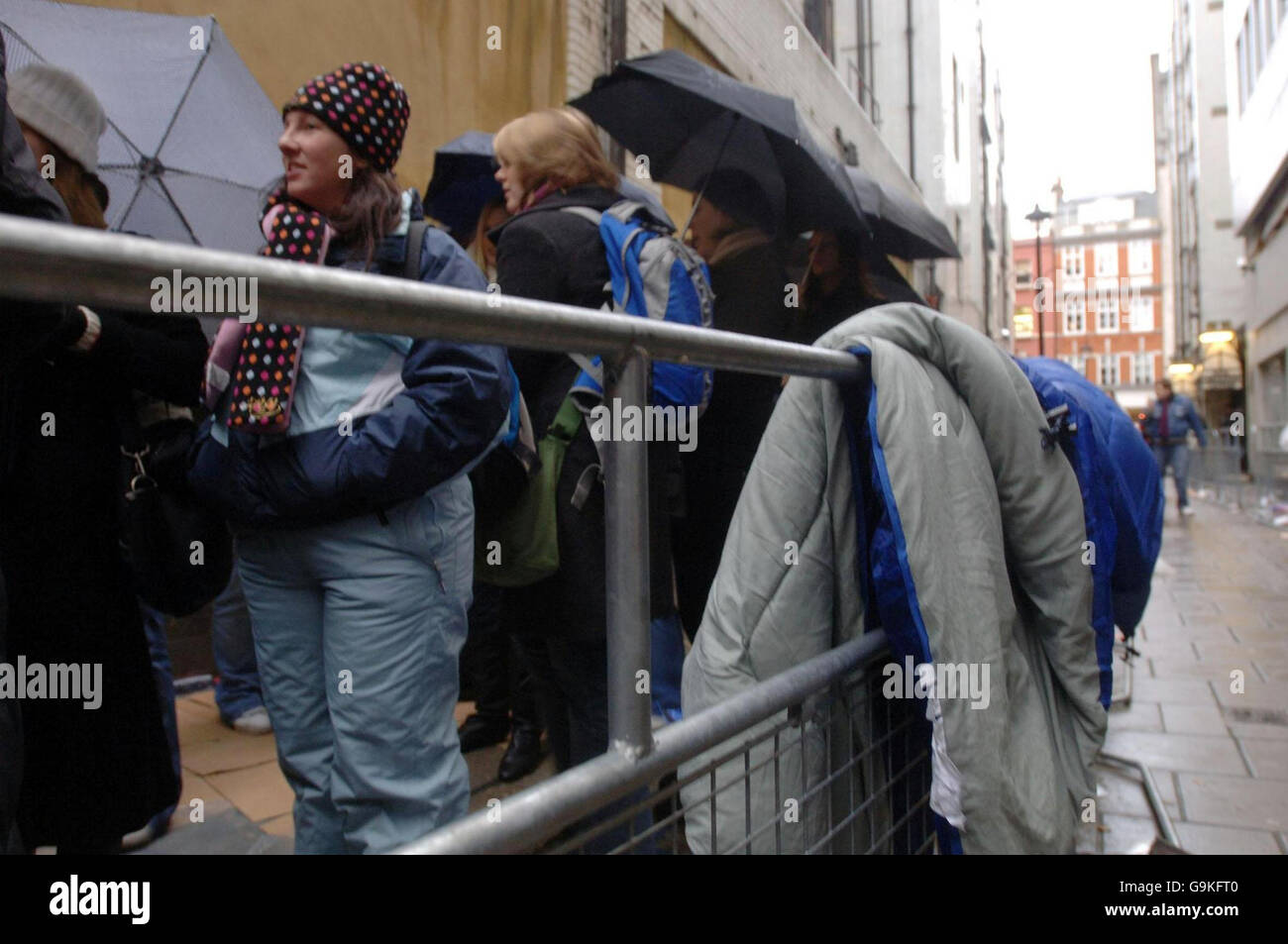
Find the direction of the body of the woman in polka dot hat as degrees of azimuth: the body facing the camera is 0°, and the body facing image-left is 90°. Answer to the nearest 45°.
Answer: approximately 45°

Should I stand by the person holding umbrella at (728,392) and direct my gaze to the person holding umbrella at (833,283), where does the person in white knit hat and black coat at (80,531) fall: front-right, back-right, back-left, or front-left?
back-left

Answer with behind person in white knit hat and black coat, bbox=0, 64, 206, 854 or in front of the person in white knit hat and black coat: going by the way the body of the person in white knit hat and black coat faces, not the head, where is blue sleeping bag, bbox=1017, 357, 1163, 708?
behind

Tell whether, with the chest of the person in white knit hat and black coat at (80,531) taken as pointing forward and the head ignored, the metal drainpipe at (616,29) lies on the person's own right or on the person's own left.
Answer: on the person's own right

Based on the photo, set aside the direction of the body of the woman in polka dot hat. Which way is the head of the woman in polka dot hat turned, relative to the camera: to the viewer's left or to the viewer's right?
to the viewer's left

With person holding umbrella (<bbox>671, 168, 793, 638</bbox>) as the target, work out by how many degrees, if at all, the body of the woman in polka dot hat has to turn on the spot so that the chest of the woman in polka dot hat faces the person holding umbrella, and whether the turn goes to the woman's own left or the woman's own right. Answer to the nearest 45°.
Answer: approximately 180°

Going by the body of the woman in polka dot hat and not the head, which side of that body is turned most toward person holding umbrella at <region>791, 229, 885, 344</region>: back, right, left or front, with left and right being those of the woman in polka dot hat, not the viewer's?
back

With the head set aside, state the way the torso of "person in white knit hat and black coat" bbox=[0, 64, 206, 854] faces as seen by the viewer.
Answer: to the viewer's left
